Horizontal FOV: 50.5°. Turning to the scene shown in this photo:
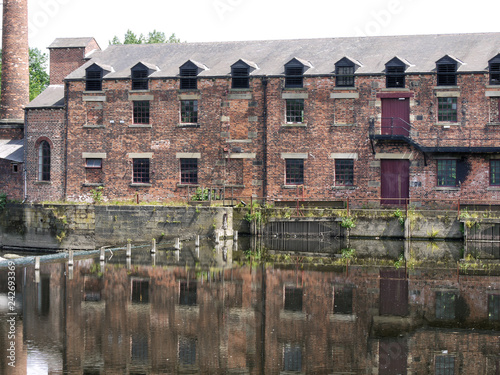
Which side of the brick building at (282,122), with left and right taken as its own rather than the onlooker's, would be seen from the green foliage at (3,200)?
right

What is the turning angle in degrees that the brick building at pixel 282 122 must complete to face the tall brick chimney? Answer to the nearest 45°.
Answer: approximately 90° to its right

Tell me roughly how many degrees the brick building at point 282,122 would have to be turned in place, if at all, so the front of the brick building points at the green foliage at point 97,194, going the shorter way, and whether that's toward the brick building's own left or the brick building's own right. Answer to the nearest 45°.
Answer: approximately 90° to the brick building's own right

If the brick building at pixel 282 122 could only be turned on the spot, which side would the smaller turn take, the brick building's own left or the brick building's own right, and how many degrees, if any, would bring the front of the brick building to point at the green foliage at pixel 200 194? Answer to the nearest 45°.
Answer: approximately 90° to the brick building's own right

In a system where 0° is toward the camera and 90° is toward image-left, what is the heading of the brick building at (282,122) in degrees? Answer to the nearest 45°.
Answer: approximately 0°
